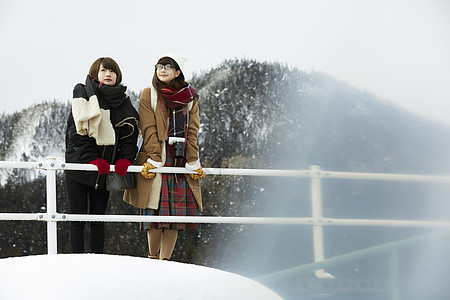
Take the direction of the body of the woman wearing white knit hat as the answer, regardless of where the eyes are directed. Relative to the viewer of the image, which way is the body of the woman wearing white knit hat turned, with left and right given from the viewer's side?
facing the viewer
